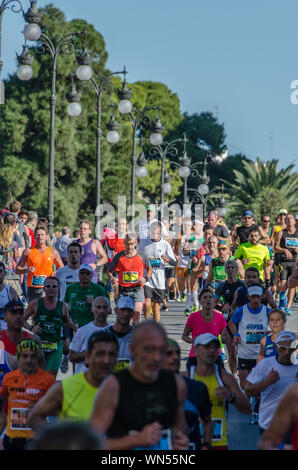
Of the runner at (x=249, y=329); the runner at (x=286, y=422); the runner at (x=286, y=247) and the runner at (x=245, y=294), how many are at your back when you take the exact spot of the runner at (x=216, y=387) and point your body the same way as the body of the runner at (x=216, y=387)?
3

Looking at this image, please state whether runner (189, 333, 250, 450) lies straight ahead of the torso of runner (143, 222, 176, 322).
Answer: yes

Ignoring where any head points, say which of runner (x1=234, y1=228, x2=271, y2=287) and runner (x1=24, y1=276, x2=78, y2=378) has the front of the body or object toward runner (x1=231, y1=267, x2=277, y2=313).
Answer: runner (x1=234, y1=228, x2=271, y2=287)

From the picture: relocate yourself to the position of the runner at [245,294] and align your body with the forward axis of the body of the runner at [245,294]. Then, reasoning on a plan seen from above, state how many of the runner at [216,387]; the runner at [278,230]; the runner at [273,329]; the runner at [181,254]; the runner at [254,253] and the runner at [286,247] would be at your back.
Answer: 4

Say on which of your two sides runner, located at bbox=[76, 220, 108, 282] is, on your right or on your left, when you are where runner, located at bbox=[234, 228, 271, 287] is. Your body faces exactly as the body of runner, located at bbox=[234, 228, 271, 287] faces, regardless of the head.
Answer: on your right

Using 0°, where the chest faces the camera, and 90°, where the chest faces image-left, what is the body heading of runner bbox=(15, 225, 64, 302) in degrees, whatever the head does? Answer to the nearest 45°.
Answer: approximately 0°

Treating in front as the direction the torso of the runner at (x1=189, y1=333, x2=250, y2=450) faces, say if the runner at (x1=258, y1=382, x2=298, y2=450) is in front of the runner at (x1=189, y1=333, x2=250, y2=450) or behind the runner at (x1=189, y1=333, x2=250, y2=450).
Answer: in front

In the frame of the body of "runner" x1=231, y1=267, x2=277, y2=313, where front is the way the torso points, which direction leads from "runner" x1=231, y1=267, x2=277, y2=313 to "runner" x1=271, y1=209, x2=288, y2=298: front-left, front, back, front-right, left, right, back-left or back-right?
back

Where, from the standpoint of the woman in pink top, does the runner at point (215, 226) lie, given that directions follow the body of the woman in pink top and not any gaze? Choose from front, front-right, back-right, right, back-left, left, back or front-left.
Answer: back

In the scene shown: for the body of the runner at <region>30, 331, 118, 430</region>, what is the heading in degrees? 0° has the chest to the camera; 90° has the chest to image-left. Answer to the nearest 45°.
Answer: approximately 315°

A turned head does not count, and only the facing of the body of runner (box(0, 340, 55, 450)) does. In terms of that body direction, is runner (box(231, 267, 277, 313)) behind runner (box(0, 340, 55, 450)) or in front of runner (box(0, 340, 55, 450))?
behind
